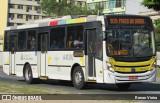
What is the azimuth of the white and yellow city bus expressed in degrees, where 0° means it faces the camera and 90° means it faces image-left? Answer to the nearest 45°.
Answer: approximately 315°
